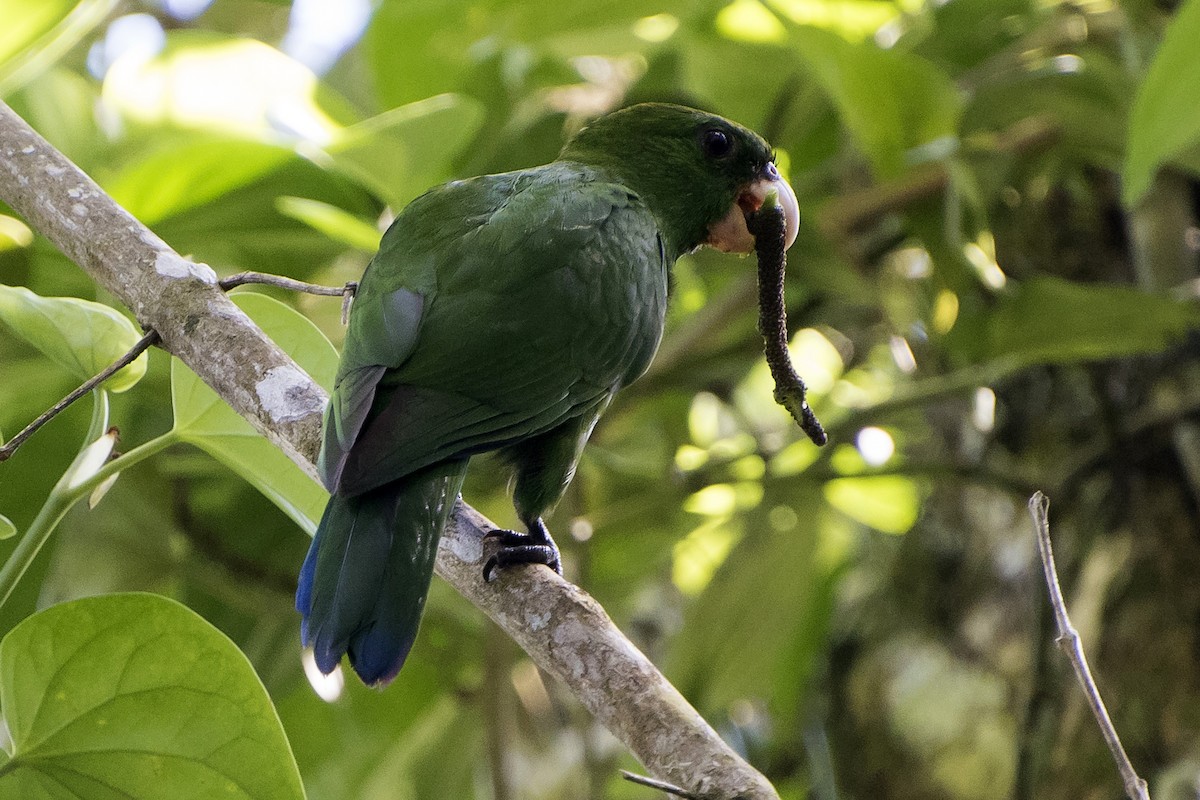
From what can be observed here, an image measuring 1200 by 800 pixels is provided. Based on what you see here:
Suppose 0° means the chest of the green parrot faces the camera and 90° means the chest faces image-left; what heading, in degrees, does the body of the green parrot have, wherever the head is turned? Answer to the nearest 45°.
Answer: approximately 225°

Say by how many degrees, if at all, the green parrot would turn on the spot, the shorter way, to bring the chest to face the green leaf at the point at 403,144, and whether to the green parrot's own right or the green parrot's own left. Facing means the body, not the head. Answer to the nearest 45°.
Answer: approximately 45° to the green parrot's own left

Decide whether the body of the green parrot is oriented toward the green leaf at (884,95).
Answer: yes
